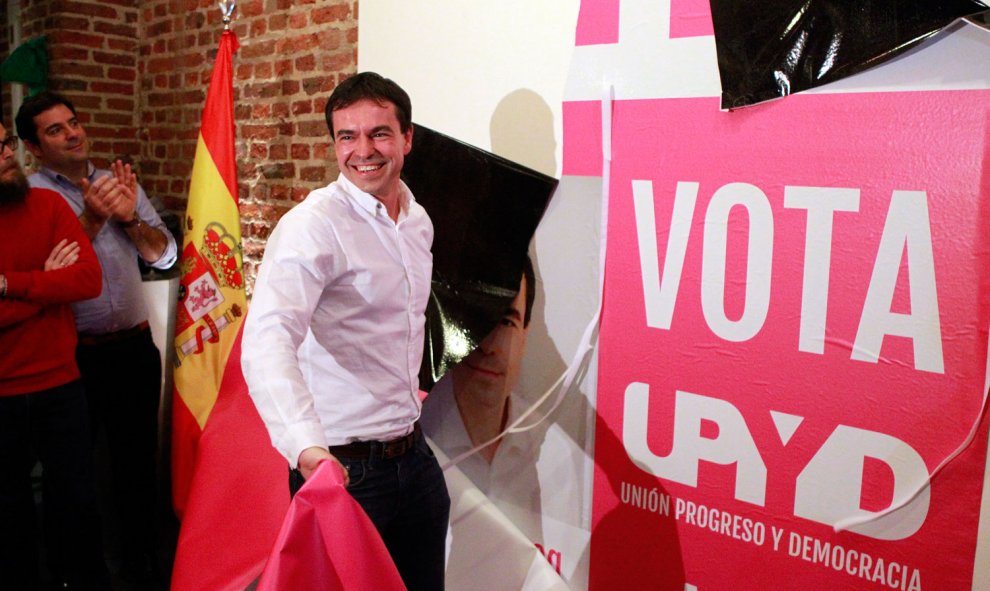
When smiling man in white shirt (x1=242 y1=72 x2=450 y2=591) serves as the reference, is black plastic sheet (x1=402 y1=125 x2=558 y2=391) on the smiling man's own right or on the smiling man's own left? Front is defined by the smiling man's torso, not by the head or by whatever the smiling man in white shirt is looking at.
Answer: on the smiling man's own left

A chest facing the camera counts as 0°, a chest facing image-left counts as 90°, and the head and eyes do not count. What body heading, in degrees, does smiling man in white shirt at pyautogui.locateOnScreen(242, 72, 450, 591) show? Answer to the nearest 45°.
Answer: approximately 315°

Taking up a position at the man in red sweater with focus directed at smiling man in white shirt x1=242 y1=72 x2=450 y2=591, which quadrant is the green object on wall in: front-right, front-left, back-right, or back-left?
back-left

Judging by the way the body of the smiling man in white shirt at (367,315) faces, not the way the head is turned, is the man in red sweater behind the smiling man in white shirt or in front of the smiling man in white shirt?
behind

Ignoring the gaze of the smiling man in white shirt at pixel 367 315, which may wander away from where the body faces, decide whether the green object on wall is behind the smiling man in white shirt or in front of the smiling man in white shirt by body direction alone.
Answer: behind
